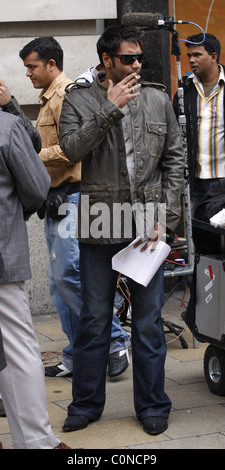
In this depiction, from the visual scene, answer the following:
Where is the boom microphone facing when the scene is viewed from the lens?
facing to the left of the viewer

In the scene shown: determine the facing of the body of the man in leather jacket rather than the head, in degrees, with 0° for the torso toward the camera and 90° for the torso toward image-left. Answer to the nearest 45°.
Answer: approximately 0°

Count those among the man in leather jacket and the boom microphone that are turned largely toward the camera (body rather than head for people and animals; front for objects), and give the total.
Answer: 1

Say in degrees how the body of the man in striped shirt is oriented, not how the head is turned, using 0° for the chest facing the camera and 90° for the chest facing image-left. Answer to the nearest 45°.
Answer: approximately 0°

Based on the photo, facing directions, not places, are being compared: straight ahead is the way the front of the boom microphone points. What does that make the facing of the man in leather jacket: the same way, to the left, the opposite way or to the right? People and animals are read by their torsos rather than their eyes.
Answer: to the left

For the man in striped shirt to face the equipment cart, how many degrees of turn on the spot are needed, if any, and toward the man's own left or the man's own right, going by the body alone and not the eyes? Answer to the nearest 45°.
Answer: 0° — they already face it

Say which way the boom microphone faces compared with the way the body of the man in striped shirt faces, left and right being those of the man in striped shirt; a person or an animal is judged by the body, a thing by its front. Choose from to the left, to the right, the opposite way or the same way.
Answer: to the right

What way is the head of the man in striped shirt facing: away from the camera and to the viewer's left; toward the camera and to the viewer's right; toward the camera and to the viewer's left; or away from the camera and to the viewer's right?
toward the camera and to the viewer's left
